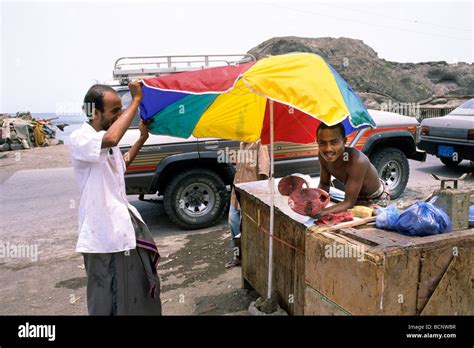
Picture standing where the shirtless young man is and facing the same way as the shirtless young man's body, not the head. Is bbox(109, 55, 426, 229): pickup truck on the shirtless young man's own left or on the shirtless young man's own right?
on the shirtless young man's own right

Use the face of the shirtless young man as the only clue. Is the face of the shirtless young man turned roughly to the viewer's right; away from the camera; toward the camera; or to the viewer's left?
toward the camera

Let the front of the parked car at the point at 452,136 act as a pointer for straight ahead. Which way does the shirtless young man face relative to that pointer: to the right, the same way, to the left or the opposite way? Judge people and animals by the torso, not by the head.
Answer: the opposite way

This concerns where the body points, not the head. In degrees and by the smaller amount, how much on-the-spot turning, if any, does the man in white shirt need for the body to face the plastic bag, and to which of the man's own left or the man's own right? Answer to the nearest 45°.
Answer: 0° — they already face it

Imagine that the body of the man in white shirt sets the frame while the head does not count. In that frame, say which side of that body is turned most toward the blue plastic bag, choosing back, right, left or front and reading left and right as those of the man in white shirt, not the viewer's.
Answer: front

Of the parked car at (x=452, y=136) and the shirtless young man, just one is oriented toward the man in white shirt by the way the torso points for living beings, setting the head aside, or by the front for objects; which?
the shirtless young man

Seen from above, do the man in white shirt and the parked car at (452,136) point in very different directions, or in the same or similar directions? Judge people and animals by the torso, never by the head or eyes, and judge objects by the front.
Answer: same or similar directions

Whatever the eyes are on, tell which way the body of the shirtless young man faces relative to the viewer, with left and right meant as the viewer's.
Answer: facing the viewer and to the left of the viewer

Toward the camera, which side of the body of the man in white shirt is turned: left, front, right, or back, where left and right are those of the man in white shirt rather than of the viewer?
right

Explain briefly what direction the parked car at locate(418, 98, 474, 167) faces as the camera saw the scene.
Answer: facing away from the viewer and to the right of the viewer

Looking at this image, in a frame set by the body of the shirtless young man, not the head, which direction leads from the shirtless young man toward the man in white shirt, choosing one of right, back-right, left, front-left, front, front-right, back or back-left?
front

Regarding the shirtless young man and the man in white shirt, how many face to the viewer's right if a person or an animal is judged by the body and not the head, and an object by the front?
1
